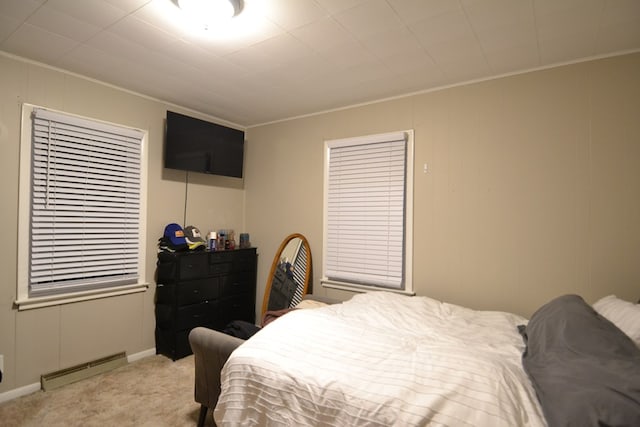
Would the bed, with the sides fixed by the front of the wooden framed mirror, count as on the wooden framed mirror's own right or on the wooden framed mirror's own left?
on the wooden framed mirror's own left

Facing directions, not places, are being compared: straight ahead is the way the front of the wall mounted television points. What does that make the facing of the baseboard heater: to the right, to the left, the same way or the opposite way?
the same way

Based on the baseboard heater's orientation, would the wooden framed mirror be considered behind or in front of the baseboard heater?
in front

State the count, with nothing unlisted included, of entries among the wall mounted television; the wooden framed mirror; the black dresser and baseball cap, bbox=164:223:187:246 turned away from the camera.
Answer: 0

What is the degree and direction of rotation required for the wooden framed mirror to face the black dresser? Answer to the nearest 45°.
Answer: approximately 45° to its right

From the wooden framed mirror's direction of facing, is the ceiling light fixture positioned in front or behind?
in front

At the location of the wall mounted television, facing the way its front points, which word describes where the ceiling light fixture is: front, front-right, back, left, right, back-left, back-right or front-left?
front-right

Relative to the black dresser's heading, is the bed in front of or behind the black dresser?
in front

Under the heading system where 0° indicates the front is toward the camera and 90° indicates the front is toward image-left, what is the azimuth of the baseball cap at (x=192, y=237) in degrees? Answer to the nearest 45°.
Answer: approximately 315°

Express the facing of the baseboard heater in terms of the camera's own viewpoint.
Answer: facing the viewer and to the right of the viewer
